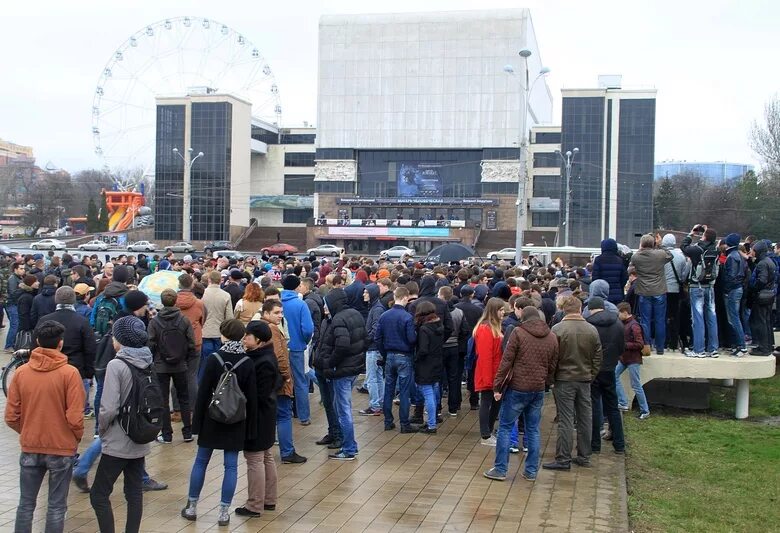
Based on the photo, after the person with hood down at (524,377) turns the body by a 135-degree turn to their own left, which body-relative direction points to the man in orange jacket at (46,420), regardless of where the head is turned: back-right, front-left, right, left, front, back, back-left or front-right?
front-right

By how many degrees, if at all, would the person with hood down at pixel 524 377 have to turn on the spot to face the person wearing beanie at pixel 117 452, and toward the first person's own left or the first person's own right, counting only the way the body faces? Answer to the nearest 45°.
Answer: approximately 90° to the first person's own left

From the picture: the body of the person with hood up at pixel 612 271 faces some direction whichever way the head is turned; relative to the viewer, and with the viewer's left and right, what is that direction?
facing away from the viewer

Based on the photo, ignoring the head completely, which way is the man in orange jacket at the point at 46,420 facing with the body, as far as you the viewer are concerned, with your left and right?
facing away from the viewer

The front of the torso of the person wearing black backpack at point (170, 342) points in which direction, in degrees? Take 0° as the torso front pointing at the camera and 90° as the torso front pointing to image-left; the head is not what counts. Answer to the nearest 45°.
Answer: approximately 180°

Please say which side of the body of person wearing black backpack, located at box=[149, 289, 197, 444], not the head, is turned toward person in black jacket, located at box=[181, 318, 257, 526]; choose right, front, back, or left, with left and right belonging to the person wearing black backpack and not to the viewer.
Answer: back

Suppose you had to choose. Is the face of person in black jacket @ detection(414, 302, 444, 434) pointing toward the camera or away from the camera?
away from the camera

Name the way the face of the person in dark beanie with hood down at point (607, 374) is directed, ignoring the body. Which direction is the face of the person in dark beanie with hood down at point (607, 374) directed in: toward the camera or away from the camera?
away from the camera

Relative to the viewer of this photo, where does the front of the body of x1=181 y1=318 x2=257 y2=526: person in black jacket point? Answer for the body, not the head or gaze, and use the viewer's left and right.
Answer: facing away from the viewer

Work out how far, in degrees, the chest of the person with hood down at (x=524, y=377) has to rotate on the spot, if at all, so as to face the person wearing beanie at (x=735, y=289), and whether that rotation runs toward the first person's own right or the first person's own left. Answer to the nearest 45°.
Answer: approximately 90° to the first person's own right
